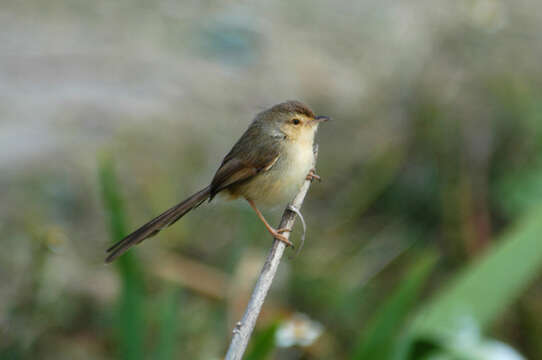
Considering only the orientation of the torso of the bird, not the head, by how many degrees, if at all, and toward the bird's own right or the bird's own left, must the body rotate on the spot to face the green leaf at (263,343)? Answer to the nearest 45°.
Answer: approximately 45° to the bird's own right

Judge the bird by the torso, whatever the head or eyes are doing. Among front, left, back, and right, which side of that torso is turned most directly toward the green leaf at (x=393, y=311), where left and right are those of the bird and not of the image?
front

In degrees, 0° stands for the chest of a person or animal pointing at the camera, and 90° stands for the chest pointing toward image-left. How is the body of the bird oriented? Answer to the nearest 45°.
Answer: approximately 270°
